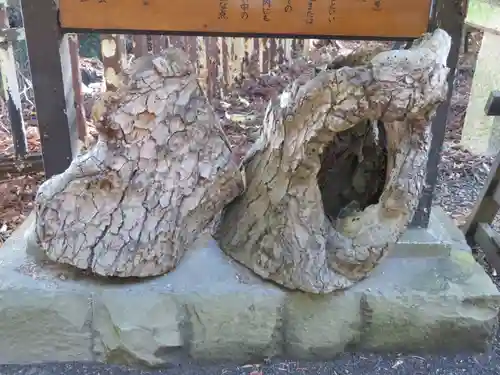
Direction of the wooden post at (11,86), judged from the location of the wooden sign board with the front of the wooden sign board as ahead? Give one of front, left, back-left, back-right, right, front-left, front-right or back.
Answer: back-right

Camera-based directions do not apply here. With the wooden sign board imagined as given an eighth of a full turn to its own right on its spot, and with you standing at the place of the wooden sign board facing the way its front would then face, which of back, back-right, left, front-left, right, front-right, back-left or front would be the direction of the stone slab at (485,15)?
back

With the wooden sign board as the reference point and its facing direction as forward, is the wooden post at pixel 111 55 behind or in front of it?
behind

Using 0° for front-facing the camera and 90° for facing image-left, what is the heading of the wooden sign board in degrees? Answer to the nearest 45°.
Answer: approximately 0°

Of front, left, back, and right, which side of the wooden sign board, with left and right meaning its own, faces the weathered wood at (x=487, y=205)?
left

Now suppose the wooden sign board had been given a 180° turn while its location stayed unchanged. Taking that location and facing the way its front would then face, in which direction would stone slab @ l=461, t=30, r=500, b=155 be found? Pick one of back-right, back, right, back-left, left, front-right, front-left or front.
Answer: front-right
